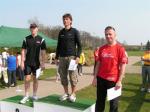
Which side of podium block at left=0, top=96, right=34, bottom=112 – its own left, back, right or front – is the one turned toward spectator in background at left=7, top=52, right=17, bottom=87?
back

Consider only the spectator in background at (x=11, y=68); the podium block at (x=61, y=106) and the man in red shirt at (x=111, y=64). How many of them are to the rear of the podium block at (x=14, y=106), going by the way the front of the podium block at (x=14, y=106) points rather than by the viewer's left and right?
1

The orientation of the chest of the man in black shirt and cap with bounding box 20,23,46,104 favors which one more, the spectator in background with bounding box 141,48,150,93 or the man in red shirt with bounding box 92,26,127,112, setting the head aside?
the man in red shirt

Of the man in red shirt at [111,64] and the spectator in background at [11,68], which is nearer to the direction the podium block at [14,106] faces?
the man in red shirt

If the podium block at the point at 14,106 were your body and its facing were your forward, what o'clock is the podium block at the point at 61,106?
the podium block at the point at 61,106 is roughly at 10 o'clock from the podium block at the point at 14,106.

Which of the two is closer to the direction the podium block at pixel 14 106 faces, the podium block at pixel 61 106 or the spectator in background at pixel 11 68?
the podium block

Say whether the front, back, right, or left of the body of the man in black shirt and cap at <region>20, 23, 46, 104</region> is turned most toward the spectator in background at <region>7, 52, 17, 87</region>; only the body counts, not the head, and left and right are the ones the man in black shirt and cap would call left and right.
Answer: back

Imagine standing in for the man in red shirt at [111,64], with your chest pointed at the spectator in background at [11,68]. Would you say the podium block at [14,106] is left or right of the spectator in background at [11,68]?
left

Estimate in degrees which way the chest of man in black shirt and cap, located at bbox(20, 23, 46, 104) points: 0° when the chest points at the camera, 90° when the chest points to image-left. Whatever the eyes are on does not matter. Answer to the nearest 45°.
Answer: approximately 0°

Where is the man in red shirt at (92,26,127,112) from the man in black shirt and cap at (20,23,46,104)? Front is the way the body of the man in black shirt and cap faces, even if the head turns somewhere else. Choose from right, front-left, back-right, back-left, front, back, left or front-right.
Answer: front-left
